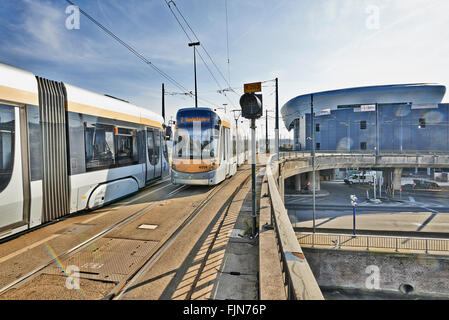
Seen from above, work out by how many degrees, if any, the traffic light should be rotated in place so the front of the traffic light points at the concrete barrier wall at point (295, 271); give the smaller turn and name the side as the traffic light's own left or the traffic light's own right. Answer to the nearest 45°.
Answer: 0° — it already faces it

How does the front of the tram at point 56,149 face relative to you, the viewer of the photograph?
facing away from the viewer and to the right of the viewer
